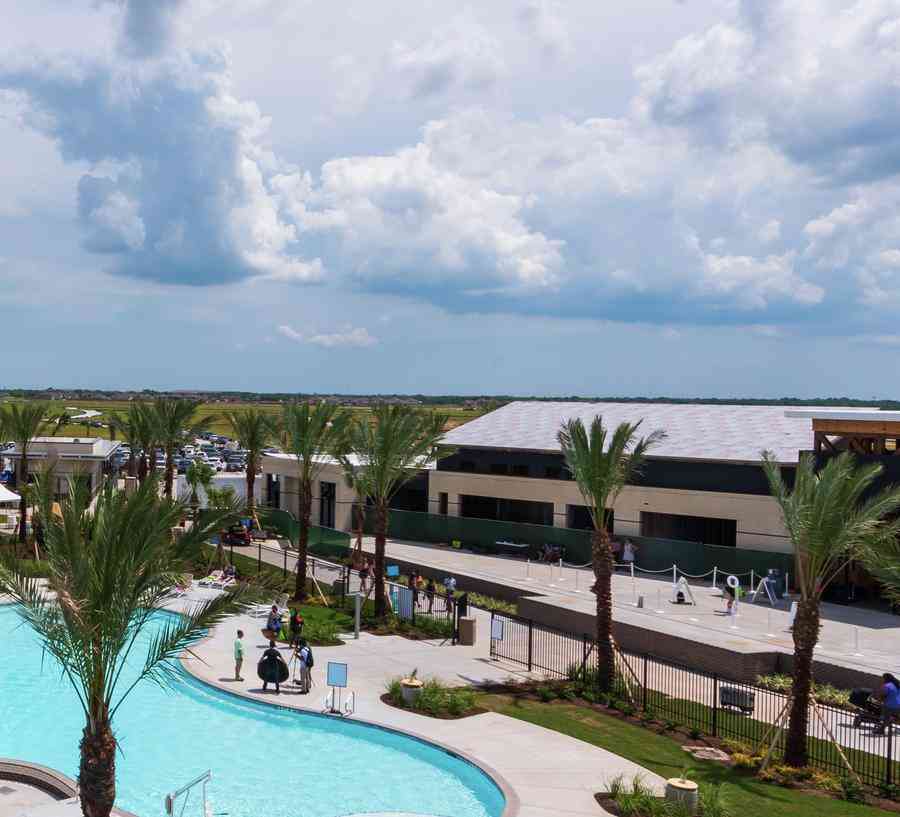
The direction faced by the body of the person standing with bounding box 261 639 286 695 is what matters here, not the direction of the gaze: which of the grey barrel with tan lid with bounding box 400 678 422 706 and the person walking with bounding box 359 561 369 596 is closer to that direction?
the person walking

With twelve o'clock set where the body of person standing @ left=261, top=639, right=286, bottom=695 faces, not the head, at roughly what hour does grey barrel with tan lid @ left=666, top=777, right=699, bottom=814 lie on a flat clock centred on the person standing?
The grey barrel with tan lid is roughly at 5 o'clock from the person standing.

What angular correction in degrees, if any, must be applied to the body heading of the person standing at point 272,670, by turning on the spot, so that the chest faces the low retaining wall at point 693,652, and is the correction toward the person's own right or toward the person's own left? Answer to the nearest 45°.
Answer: approximately 90° to the person's own right

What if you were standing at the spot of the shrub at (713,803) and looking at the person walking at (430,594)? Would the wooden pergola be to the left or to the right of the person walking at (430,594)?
right

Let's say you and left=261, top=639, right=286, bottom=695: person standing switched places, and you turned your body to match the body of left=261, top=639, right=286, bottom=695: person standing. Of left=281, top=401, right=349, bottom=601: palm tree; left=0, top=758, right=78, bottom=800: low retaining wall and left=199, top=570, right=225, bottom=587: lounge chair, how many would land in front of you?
2

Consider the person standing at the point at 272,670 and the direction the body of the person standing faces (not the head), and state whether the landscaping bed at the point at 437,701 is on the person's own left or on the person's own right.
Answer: on the person's own right

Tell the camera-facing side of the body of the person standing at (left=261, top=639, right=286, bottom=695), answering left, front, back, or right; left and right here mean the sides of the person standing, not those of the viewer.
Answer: back

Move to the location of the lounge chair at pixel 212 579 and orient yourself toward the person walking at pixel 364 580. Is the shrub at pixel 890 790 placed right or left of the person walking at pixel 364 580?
right

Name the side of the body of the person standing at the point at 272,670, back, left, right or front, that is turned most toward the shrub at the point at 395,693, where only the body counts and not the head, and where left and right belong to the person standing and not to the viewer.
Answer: right

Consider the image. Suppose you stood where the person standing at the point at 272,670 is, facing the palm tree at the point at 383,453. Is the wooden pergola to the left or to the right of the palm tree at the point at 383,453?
right

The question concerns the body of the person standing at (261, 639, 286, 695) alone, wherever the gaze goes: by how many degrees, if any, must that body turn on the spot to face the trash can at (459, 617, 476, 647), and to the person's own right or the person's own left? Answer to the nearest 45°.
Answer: approximately 45° to the person's own right
